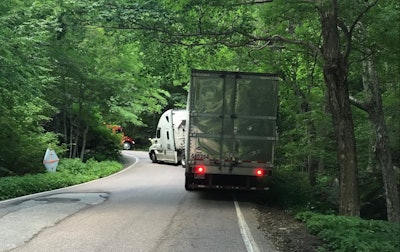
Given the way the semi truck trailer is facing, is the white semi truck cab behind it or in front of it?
in front

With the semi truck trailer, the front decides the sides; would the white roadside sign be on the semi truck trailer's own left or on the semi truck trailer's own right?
on the semi truck trailer's own left

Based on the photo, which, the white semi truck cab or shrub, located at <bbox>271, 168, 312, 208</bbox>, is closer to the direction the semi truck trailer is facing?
the white semi truck cab

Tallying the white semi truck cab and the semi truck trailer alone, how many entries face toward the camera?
0

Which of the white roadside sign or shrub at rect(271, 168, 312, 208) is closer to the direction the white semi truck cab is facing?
the white roadside sign

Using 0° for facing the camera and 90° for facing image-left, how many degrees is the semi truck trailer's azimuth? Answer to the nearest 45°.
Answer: approximately 180°

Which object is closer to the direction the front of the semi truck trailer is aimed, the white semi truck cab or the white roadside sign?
the white semi truck cab

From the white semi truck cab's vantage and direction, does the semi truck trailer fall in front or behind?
behind
